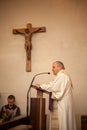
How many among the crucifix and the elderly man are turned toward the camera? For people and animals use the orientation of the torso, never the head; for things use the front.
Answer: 1

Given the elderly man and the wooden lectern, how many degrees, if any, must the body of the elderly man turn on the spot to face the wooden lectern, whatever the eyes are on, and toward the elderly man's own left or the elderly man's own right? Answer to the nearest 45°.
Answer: approximately 45° to the elderly man's own left

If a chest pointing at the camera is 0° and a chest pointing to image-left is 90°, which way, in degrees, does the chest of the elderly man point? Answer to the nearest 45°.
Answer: approximately 90°

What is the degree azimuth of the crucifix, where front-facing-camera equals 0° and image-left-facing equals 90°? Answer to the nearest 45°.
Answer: approximately 0°

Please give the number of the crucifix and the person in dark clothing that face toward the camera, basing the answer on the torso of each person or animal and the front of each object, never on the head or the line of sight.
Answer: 2
